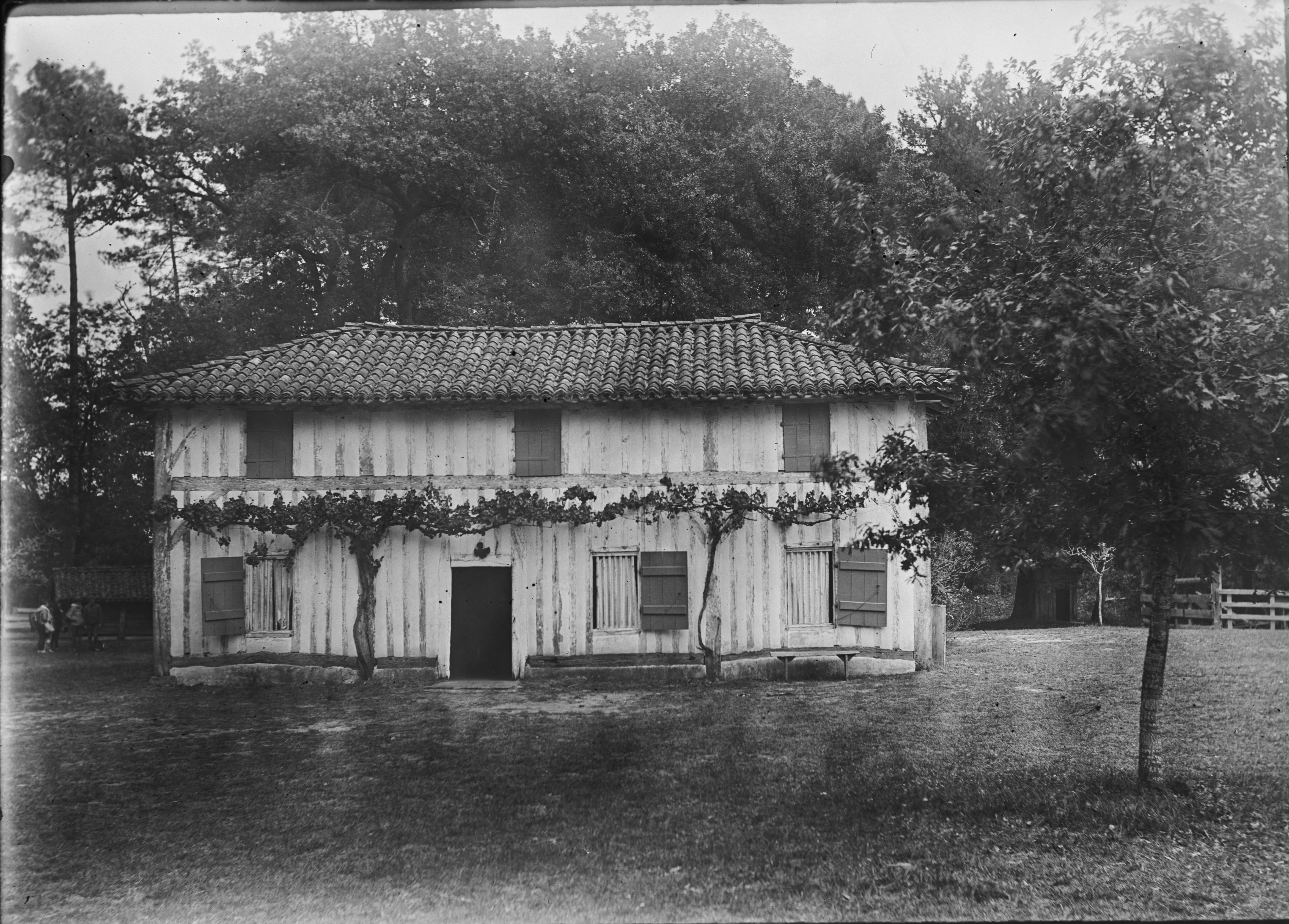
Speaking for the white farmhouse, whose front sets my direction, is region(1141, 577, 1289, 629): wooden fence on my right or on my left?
on my left

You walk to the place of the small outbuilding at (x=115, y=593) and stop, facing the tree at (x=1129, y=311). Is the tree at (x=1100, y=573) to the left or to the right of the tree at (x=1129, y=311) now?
left

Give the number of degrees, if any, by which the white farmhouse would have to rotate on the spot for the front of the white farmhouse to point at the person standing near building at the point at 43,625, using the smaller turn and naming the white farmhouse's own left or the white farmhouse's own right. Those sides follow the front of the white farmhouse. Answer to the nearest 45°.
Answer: approximately 135° to the white farmhouse's own right

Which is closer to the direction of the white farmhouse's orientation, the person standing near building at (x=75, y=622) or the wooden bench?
the wooden bench

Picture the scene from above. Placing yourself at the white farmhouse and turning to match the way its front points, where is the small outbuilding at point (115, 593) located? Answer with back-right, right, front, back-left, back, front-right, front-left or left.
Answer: back-right

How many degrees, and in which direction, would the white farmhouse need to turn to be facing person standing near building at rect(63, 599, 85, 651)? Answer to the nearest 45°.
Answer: approximately 135° to its right

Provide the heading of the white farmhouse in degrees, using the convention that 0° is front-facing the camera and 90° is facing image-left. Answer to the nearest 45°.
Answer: approximately 0°

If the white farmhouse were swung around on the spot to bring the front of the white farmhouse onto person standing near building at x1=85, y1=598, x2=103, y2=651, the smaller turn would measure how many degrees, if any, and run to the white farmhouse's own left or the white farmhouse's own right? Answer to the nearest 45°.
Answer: approximately 135° to the white farmhouse's own right

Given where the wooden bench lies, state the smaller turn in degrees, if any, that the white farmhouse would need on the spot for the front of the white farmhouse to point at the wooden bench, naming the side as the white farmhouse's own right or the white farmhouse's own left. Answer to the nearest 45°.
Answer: approximately 90° to the white farmhouse's own left
